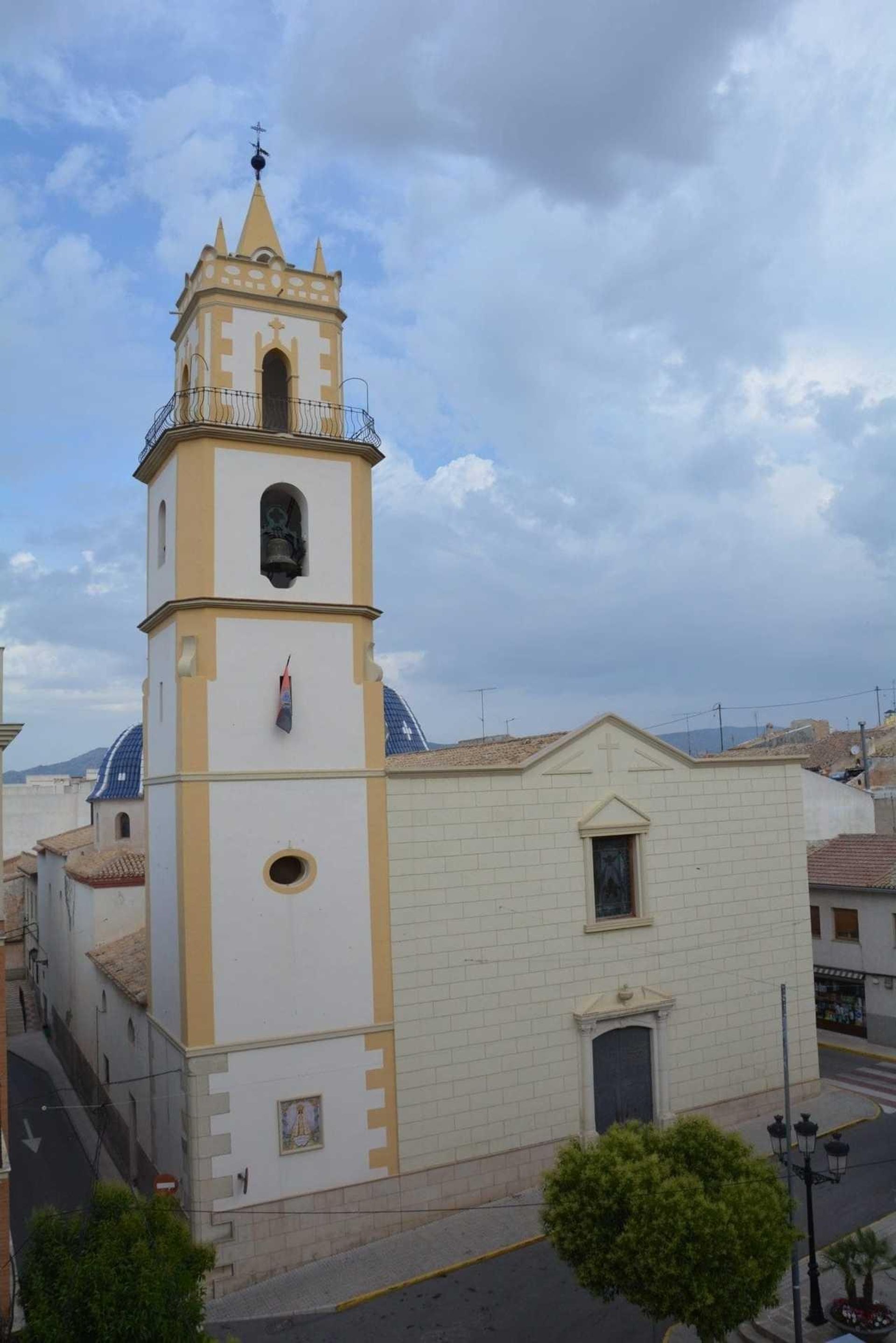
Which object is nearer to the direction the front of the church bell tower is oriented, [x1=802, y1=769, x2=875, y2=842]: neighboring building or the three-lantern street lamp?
the three-lantern street lamp

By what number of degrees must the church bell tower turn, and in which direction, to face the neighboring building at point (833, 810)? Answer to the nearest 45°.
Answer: approximately 135° to its left

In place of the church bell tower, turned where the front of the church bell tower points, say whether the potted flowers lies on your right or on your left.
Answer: on your left

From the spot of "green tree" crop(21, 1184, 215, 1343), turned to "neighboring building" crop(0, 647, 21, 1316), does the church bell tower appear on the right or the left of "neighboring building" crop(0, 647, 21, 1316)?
right

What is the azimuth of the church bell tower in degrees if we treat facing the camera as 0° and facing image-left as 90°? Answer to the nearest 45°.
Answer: approximately 0°

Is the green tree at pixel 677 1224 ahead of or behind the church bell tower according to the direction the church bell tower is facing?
ahead

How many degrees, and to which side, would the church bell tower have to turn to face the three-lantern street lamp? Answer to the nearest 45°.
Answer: approximately 45° to its left

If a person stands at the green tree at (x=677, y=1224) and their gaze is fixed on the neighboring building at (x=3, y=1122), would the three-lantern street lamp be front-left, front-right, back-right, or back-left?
back-right
